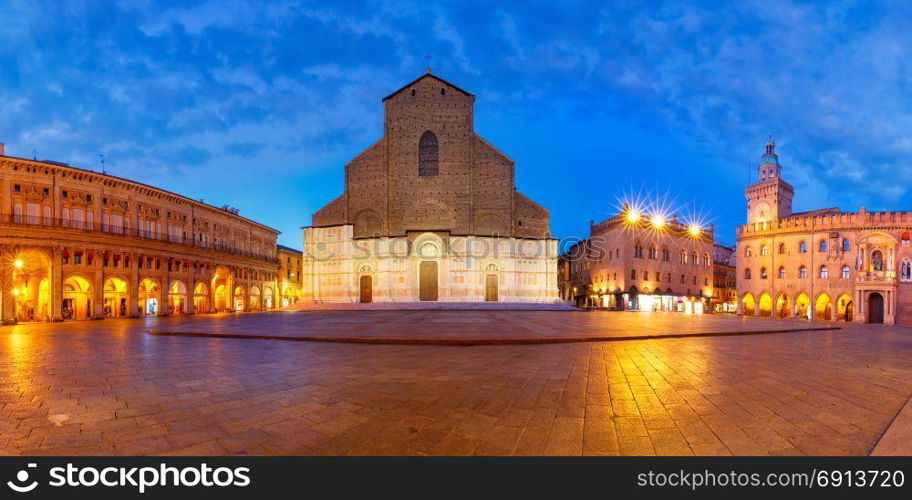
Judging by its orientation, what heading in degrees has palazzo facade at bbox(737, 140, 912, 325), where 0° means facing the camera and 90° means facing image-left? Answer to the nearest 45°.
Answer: approximately 45°
